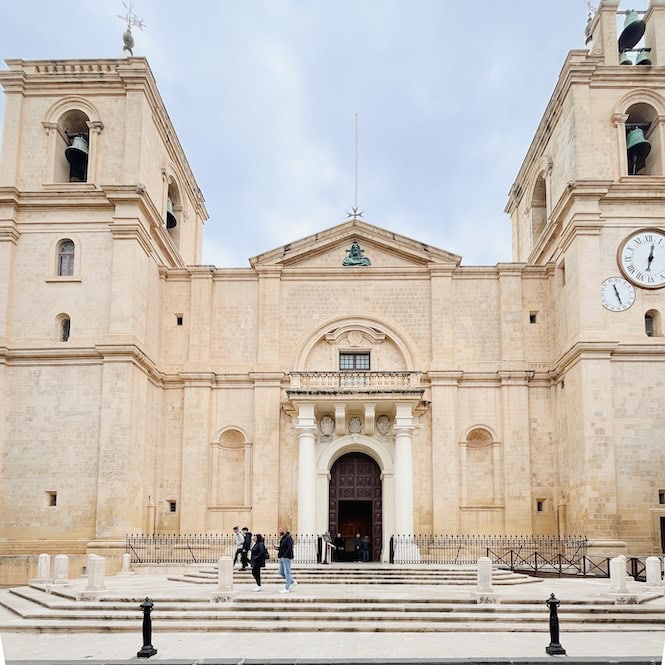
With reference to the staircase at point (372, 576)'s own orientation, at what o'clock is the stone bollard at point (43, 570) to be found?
The stone bollard is roughly at 3 o'clock from the staircase.

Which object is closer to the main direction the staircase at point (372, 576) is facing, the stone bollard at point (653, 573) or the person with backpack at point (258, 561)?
the person with backpack

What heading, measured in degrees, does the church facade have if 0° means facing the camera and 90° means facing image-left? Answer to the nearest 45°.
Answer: approximately 0°

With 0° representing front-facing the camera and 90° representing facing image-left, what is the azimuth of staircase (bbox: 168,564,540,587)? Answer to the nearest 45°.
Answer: approximately 0°

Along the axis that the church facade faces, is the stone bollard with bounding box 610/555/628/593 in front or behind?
in front

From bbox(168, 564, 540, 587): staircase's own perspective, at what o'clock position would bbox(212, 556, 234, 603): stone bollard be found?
The stone bollard is roughly at 1 o'clock from the staircase.

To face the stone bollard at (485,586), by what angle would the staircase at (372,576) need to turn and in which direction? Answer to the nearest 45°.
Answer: approximately 45° to its left
